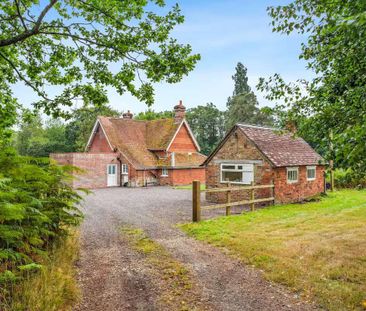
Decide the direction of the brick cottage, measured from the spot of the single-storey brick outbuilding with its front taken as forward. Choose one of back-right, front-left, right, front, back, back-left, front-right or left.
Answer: right

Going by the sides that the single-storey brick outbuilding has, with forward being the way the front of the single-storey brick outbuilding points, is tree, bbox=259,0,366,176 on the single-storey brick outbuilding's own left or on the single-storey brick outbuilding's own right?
on the single-storey brick outbuilding's own left

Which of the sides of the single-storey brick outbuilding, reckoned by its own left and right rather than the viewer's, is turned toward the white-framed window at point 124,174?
right

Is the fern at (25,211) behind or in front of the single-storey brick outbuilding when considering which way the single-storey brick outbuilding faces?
in front

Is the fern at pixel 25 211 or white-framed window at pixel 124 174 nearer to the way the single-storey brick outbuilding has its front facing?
the fern

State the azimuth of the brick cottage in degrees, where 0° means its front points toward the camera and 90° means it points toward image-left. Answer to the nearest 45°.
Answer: approximately 0°

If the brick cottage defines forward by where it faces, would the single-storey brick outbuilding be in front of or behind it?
in front

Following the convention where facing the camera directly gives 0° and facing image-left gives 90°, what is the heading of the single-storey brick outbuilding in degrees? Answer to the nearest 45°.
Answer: approximately 45°

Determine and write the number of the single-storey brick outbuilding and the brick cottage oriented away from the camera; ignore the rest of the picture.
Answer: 0
